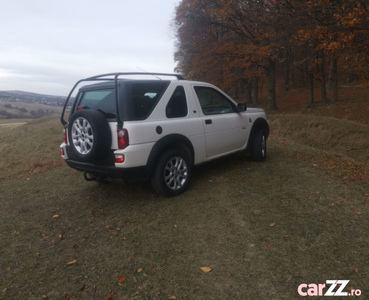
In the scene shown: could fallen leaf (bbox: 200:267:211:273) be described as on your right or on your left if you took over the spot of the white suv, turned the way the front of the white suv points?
on your right

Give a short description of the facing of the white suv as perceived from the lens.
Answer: facing away from the viewer and to the right of the viewer
